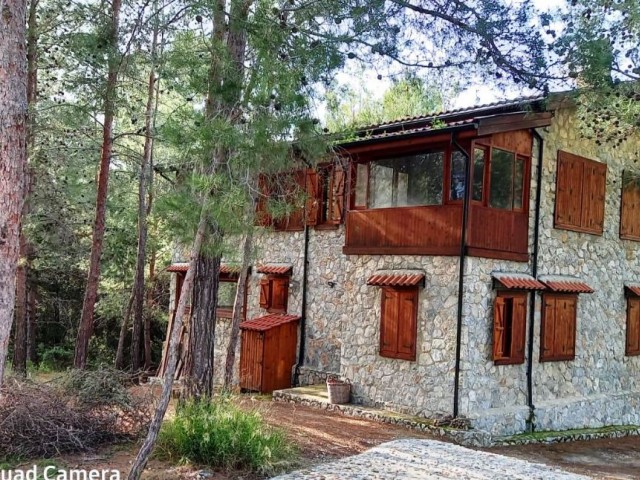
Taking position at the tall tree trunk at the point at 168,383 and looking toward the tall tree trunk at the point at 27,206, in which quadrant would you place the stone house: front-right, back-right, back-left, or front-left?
front-right

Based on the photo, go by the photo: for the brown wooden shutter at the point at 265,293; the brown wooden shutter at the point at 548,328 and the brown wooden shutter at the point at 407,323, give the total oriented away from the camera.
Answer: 0

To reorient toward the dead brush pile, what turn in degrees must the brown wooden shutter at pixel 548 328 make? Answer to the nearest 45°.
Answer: approximately 90° to its right

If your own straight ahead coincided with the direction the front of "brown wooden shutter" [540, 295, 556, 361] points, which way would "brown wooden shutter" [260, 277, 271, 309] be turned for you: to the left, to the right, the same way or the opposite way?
to the right

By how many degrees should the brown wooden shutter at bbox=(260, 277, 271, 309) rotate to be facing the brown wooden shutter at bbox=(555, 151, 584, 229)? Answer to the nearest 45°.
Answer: approximately 90° to its left

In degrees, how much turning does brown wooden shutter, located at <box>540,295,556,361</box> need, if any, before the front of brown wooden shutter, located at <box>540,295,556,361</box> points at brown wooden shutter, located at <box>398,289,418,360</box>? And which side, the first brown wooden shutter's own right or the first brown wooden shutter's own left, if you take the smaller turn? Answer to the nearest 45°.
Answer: approximately 90° to the first brown wooden shutter's own right

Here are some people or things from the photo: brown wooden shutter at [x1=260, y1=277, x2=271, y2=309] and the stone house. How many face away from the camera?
0

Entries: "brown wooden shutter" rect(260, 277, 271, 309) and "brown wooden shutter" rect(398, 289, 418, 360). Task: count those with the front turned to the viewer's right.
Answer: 0

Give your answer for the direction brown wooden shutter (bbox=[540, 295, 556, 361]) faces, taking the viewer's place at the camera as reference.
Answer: facing the viewer and to the right of the viewer
